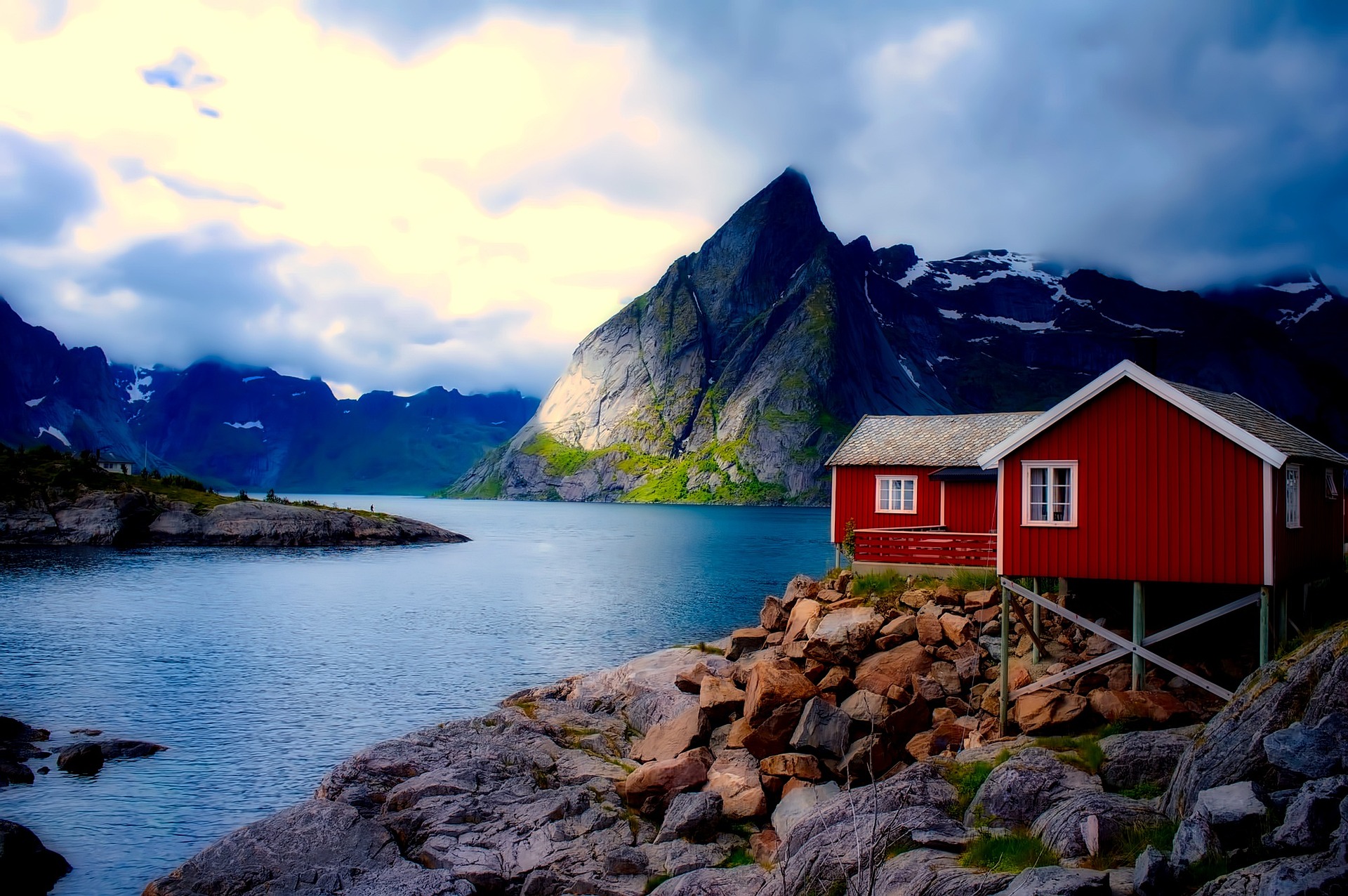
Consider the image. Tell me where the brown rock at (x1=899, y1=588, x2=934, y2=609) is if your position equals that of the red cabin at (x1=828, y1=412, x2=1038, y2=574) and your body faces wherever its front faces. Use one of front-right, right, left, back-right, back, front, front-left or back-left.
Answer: front

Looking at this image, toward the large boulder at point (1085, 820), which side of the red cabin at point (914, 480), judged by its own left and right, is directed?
front

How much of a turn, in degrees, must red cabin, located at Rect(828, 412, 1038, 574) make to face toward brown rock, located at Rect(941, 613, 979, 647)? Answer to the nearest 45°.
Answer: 0° — it already faces it

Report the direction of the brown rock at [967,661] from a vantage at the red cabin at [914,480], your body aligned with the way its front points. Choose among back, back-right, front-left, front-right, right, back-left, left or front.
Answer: front

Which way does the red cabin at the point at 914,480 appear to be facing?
toward the camera

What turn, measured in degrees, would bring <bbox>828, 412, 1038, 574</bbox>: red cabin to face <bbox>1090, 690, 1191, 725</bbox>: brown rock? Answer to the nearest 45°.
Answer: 0° — it already faces it

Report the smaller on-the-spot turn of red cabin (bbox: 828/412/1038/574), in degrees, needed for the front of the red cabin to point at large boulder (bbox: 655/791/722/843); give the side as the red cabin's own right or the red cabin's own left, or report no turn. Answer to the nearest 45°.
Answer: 0° — it already faces it

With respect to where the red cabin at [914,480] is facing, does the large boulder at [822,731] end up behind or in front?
in front

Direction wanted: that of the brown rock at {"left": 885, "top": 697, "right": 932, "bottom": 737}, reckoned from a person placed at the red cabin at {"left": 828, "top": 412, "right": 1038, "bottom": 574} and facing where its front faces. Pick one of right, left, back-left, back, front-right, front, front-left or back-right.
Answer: front

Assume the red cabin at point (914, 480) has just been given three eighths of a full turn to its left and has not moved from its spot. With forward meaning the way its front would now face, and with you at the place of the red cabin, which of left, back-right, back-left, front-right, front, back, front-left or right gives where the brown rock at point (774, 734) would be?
back-right

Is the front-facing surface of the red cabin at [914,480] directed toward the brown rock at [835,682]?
yes

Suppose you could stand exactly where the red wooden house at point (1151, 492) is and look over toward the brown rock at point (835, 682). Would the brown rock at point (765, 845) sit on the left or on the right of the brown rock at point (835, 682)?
left

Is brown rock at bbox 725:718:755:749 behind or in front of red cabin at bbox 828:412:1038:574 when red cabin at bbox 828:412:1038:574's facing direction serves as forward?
in front

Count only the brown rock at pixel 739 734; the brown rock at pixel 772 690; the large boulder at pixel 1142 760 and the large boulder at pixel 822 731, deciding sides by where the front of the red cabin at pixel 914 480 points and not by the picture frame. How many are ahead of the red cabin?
4

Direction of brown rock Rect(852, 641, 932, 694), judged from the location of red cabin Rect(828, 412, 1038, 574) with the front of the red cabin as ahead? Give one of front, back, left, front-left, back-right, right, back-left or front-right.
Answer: front

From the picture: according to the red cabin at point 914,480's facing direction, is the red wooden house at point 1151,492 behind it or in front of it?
in front

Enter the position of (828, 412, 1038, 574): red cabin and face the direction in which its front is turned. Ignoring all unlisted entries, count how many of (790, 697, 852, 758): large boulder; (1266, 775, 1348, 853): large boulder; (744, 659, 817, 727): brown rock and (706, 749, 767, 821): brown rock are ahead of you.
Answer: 4

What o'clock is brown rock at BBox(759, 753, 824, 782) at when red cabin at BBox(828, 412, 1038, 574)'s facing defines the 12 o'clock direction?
The brown rock is roughly at 12 o'clock from the red cabin.
